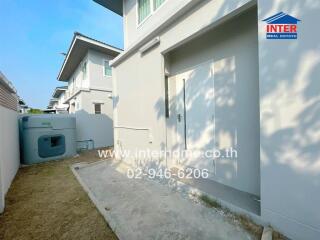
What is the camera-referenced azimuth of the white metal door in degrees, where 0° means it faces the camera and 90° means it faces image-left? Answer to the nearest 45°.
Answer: approximately 45°

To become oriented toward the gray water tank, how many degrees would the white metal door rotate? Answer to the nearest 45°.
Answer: approximately 45° to its right

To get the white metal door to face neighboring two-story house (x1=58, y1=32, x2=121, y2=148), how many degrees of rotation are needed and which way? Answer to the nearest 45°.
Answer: approximately 90° to its right
